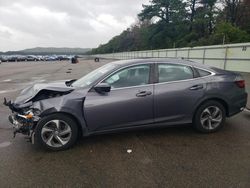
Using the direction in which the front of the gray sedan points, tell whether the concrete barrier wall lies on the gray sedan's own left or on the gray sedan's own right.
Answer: on the gray sedan's own right

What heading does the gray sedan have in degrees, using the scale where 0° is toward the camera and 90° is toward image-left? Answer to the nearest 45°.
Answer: approximately 90°
